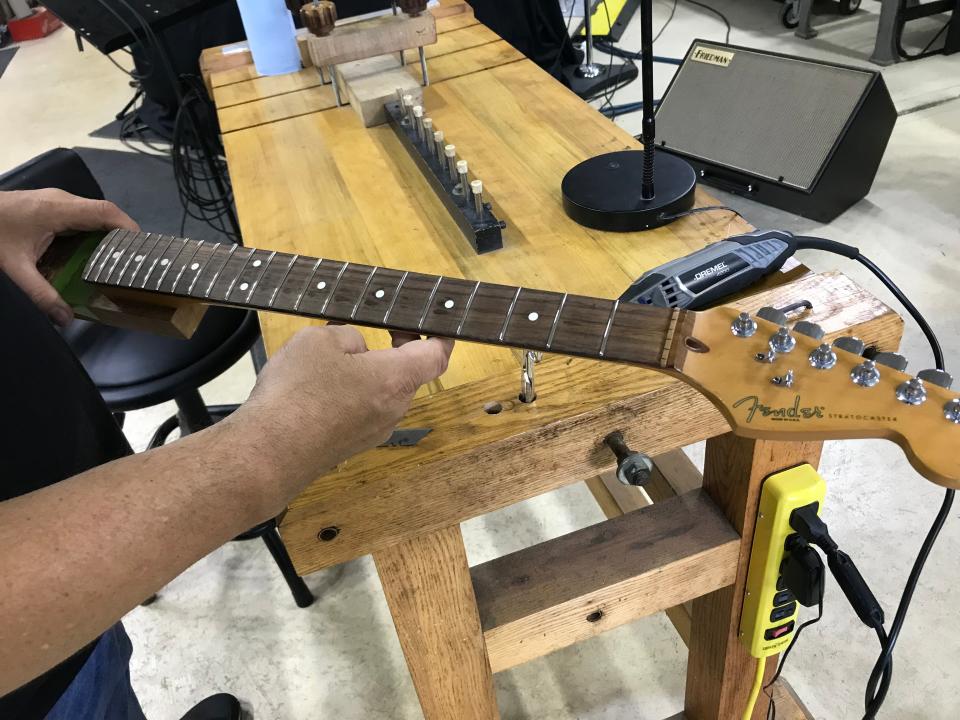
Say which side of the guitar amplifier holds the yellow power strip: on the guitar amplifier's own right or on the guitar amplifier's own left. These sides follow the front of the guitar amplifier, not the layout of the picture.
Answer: on the guitar amplifier's own left

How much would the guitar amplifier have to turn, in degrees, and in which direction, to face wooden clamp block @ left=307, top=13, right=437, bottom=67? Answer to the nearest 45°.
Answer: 0° — it already faces it

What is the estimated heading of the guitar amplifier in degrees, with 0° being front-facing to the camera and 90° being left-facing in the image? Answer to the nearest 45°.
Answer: approximately 45°

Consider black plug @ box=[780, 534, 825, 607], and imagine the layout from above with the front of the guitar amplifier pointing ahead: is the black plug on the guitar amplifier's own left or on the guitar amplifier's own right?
on the guitar amplifier's own left

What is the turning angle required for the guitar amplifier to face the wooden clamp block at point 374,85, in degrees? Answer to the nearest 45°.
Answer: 0° — it already faces it

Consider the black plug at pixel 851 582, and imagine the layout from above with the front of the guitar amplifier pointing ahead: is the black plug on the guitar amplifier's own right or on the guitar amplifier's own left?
on the guitar amplifier's own left

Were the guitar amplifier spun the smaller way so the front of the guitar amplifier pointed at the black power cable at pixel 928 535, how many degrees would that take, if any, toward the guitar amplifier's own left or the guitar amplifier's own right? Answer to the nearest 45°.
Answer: approximately 45° to the guitar amplifier's own left
